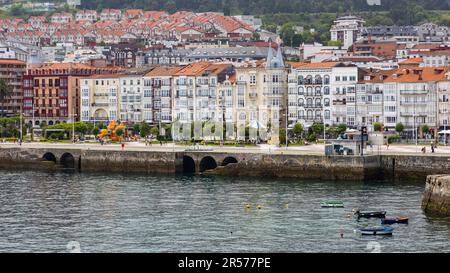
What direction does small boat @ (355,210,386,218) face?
to the viewer's left

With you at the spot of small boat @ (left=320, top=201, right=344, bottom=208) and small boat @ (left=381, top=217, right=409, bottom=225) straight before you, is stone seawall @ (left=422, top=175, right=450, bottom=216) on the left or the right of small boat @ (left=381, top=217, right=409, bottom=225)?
left
